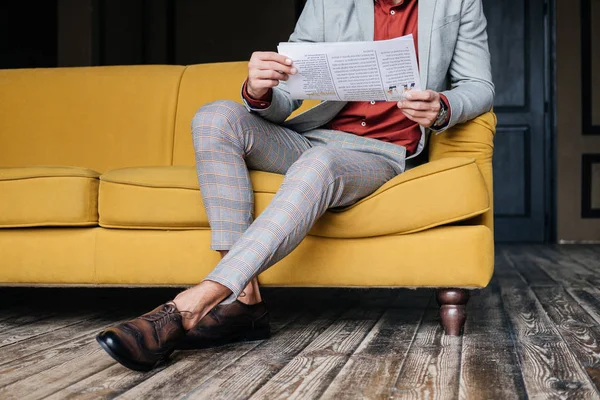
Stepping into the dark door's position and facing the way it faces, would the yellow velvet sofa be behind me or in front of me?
in front

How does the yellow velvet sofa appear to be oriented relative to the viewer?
toward the camera

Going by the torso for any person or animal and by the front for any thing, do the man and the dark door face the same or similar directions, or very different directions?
same or similar directions

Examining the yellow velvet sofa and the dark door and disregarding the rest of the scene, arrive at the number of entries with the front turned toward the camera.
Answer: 2

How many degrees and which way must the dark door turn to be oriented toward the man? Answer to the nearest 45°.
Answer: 0° — it already faces them

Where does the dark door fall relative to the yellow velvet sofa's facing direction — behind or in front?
behind

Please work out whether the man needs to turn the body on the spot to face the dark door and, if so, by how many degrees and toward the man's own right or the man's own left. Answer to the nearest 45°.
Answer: approximately 180°

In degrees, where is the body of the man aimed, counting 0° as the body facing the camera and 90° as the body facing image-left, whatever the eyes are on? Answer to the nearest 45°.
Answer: approximately 45°
